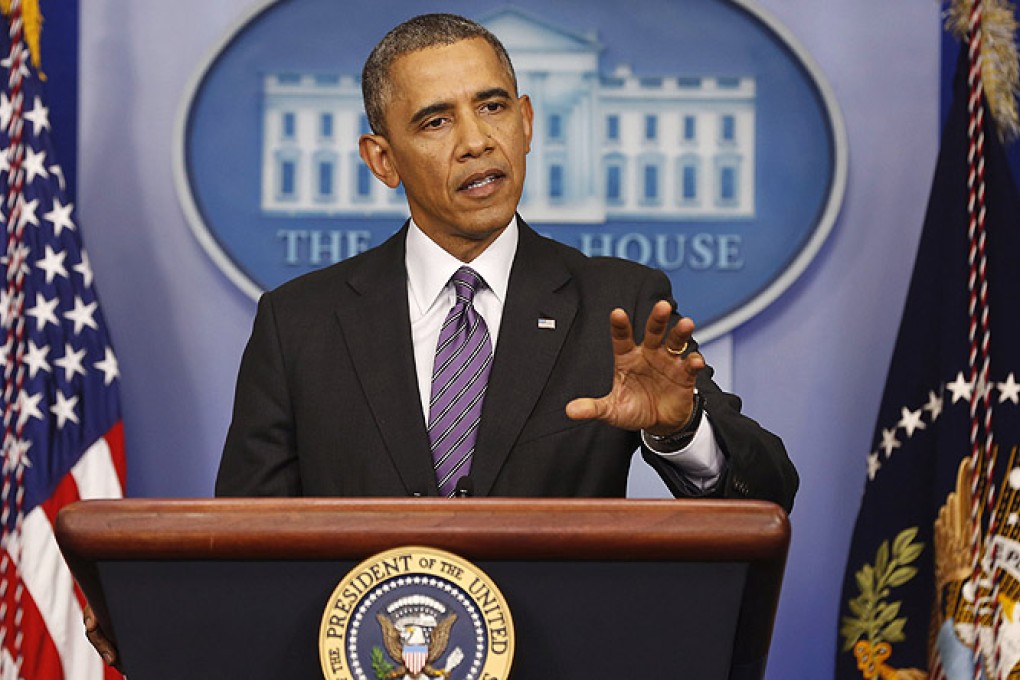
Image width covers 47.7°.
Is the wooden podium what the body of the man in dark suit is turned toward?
yes

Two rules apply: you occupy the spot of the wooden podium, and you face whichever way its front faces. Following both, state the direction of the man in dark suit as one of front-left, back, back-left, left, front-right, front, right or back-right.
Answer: back

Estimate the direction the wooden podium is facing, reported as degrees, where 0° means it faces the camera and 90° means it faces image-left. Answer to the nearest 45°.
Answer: approximately 0°

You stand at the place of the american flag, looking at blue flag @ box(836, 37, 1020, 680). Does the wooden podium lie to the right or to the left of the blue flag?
right

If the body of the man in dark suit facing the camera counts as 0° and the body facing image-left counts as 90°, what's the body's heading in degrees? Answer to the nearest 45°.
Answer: approximately 0°

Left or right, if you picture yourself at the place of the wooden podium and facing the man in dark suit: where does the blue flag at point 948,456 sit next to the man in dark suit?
right

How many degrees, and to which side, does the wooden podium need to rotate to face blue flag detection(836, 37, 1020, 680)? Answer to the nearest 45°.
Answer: approximately 135° to its left

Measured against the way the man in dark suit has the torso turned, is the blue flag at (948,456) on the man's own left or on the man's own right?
on the man's own left

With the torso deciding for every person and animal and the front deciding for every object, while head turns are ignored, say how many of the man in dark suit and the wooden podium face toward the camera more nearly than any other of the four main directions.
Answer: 2

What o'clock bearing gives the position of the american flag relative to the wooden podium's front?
The american flag is roughly at 5 o'clock from the wooden podium.
